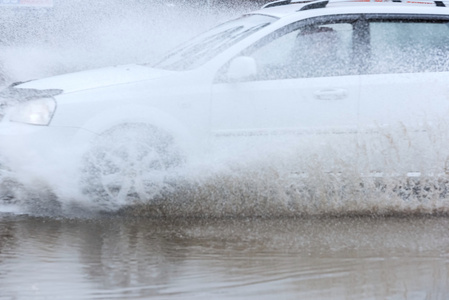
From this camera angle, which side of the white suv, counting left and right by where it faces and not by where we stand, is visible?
left
